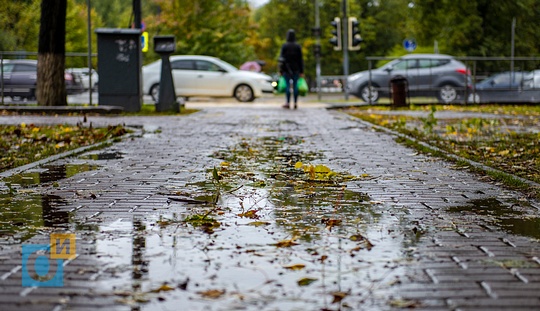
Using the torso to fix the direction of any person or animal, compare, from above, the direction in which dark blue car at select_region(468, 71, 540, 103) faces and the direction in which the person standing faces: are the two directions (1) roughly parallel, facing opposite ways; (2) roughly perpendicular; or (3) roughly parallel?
roughly perpendicular

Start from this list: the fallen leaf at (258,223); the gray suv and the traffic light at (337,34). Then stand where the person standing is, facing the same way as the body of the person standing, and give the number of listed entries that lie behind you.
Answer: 1

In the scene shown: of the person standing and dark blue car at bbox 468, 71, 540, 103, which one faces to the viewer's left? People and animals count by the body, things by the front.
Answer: the dark blue car

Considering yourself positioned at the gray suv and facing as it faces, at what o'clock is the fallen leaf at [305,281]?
The fallen leaf is roughly at 9 o'clock from the gray suv.

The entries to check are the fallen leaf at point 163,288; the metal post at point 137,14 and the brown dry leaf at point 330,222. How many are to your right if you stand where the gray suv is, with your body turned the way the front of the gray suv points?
0

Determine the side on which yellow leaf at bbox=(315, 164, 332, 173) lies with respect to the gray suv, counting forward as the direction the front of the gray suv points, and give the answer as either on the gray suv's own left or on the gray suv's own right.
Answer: on the gray suv's own left

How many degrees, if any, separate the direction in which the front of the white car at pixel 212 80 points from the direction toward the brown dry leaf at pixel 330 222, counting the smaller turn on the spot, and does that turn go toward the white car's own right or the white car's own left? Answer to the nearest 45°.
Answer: approximately 90° to the white car's own right

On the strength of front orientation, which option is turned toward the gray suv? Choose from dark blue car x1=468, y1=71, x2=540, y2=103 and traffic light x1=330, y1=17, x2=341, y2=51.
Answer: the dark blue car

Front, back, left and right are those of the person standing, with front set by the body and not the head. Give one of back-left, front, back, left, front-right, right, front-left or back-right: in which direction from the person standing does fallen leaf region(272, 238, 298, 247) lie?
back

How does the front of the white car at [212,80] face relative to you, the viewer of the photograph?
facing to the right of the viewer

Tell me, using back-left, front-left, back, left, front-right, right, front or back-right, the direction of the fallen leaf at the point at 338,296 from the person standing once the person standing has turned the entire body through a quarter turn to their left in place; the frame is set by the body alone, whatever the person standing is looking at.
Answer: left

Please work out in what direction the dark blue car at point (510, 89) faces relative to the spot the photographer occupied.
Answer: facing to the left of the viewer

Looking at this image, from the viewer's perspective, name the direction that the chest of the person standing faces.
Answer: away from the camera

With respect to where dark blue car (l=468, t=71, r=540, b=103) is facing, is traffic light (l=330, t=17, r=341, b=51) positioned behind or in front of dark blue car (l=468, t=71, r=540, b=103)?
in front

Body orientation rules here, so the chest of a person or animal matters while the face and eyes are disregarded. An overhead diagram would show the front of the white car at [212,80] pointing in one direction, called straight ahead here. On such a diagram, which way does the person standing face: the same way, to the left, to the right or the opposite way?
to the left

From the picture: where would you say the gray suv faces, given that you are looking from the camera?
facing to the left of the viewer

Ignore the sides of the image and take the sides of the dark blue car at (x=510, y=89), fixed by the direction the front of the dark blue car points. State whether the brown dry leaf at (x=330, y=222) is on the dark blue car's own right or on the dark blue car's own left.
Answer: on the dark blue car's own left

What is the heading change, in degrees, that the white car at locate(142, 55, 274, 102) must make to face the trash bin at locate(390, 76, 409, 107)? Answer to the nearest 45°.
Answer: approximately 45° to its right
